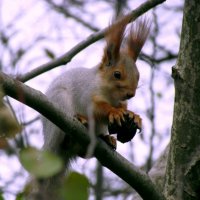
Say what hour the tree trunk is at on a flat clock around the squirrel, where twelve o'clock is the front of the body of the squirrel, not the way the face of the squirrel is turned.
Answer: The tree trunk is roughly at 12 o'clock from the squirrel.

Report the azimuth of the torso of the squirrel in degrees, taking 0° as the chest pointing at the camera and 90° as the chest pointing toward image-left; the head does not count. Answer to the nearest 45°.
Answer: approximately 315°

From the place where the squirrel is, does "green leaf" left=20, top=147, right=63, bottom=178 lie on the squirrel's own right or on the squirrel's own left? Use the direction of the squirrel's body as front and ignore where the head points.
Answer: on the squirrel's own right

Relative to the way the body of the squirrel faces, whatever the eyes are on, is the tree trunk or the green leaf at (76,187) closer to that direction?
the tree trunk

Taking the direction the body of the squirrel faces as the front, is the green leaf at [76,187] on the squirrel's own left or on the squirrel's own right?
on the squirrel's own right

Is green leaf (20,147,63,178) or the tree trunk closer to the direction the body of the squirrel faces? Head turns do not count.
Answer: the tree trunk
